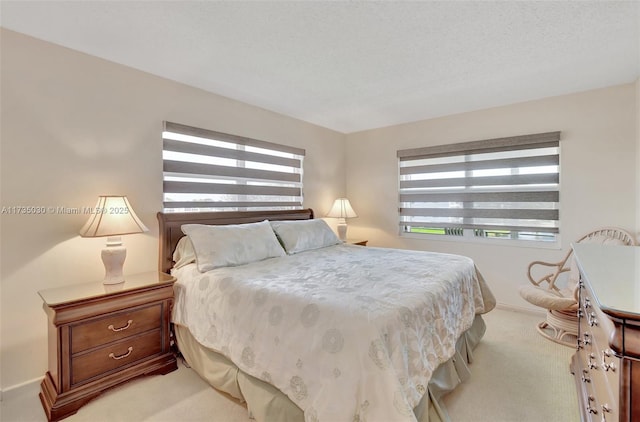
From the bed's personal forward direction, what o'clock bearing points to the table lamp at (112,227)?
The table lamp is roughly at 5 o'clock from the bed.

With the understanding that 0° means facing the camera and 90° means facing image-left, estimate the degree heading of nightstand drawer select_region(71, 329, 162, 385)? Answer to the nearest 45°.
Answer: approximately 315°

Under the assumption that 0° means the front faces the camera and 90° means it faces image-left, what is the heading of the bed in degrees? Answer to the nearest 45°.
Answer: approximately 315°

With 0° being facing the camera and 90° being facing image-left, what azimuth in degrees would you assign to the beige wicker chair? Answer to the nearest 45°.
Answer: approximately 45°

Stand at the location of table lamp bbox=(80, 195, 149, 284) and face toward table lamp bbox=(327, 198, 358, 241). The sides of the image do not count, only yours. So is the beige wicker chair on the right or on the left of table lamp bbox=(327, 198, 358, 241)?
right

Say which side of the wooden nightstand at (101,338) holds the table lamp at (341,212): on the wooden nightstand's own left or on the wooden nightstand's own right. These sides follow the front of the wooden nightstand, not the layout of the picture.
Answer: on the wooden nightstand's own left
